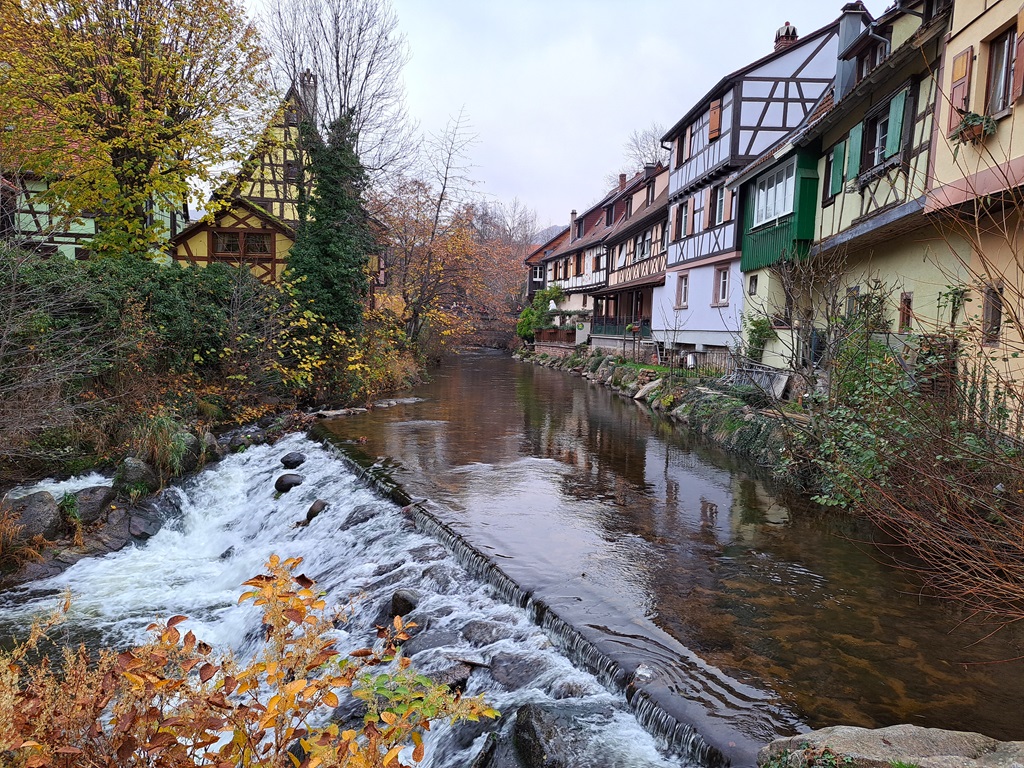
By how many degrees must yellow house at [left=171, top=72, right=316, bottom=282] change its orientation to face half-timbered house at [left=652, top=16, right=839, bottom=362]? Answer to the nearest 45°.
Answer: approximately 90° to its left

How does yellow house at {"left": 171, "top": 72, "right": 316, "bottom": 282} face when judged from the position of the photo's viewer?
facing the viewer

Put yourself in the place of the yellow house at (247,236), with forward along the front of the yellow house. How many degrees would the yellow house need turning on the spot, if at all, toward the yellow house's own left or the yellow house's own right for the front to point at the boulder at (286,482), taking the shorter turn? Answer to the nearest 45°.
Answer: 0° — it already faces it

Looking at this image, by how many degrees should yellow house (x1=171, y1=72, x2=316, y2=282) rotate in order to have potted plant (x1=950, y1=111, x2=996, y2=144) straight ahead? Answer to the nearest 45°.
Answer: approximately 45° to its left

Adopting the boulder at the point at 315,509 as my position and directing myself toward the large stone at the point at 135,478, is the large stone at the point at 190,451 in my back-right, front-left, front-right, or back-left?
front-right

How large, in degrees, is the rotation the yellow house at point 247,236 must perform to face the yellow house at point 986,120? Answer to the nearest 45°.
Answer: approximately 45° to its left

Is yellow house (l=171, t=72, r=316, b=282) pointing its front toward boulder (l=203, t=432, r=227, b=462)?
yes

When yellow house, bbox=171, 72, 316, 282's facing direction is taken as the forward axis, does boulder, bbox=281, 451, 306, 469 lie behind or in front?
in front

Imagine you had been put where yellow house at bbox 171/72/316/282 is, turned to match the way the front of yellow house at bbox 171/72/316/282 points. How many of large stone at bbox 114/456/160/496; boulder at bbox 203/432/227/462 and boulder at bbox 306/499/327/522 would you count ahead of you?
3

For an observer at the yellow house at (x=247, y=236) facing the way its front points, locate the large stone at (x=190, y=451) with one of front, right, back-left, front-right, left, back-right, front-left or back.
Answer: front

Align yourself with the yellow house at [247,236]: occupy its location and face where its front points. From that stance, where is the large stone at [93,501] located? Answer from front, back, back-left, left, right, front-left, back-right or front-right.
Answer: front

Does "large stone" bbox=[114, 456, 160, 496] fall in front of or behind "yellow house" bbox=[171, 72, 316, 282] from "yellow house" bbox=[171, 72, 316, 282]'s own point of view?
in front

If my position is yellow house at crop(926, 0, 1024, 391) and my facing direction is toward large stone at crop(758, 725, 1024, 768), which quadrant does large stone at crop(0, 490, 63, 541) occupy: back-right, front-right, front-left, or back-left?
front-right

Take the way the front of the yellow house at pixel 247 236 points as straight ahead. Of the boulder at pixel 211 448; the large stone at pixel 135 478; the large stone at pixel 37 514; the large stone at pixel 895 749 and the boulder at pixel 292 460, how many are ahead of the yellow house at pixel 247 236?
5

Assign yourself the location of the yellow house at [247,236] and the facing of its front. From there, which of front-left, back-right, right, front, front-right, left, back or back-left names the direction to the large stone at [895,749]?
front

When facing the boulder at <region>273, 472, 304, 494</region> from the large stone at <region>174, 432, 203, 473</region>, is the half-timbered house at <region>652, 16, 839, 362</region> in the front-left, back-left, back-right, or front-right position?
front-left

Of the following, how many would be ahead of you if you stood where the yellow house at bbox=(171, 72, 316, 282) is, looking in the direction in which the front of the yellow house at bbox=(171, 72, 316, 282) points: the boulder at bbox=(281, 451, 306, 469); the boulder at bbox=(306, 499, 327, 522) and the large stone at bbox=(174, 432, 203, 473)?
3

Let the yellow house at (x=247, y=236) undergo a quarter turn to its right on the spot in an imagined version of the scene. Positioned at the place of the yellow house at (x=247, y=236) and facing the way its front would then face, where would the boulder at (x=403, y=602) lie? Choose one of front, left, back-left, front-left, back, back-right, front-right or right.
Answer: left
